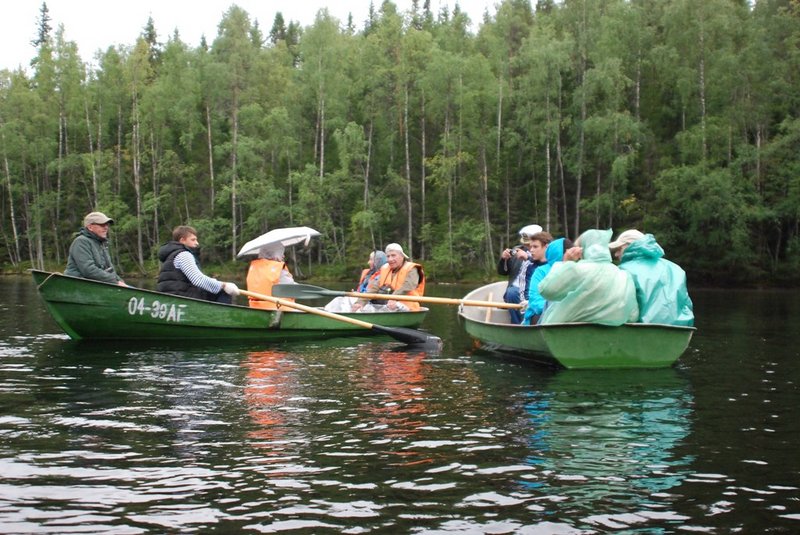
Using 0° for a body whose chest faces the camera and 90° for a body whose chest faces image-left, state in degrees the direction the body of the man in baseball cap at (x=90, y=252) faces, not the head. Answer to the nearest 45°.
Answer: approximately 270°

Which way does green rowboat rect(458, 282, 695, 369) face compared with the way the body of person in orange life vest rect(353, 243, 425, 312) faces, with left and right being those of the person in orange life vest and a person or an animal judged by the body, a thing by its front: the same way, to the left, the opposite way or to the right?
to the right

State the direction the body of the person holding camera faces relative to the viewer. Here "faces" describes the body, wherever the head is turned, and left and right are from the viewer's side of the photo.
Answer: facing the viewer and to the left of the viewer

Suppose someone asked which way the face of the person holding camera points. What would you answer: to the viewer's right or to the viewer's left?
to the viewer's left

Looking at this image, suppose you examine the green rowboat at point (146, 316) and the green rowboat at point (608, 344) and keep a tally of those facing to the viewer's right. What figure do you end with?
0

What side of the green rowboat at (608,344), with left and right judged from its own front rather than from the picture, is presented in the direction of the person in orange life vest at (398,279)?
front

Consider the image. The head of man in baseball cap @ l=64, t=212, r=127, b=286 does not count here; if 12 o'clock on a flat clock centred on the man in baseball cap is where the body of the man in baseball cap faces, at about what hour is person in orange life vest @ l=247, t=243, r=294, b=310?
The person in orange life vest is roughly at 11 o'clock from the man in baseball cap.

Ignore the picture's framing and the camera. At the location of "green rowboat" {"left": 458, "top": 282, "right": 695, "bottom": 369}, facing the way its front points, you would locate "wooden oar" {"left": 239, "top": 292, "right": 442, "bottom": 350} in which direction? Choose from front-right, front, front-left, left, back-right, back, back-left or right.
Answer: front

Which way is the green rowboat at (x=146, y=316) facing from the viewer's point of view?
to the viewer's left

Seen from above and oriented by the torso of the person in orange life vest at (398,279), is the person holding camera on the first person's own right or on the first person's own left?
on the first person's own left
